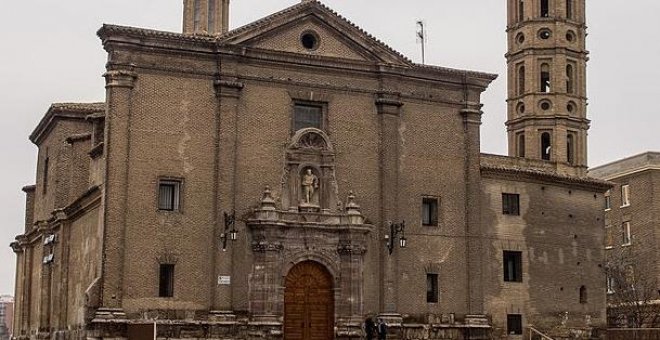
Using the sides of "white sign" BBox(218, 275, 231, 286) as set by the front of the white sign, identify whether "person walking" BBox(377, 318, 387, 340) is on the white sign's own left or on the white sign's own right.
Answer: on the white sign's own left

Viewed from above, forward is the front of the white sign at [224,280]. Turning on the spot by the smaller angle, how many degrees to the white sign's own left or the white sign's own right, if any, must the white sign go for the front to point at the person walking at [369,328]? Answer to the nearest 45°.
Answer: approximately 90° to the white sign's own left

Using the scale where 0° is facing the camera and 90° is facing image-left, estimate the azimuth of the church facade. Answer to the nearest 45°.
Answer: approximately 0°
